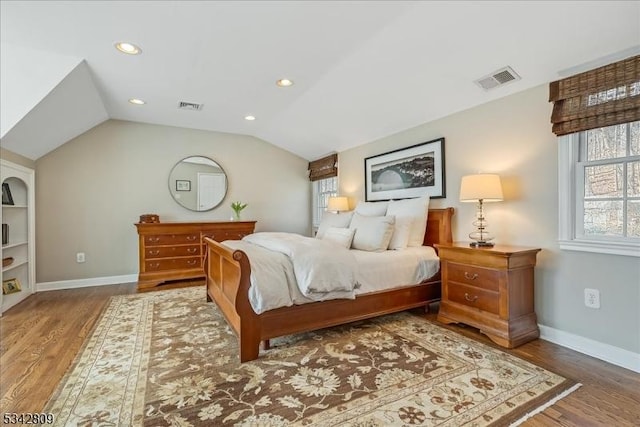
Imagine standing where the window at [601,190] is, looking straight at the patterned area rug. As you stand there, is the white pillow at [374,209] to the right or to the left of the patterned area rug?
right

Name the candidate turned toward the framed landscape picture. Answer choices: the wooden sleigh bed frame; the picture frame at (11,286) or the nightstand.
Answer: the picture frame

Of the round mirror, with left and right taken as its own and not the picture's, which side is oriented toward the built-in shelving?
right

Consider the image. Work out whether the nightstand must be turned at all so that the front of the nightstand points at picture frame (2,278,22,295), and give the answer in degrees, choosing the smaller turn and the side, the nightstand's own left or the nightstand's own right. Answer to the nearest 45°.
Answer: approximately 45° to the nightstand's own right

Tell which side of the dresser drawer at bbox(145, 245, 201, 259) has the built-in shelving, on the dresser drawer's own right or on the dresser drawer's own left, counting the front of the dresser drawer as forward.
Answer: on the dresser drawer's own right

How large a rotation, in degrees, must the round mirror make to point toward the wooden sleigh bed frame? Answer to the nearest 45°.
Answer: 0° — it already faces it

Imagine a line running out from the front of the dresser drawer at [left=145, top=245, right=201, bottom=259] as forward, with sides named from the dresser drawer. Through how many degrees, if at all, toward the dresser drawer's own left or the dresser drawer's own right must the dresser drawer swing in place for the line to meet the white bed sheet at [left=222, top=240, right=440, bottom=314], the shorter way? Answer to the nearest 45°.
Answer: approximately 45° to the dresser drawer's own left

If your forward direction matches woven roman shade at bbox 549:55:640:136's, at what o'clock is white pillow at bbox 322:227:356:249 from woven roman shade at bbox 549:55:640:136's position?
The white pillow is roughly at 1 o'clock from the woven roman shade.

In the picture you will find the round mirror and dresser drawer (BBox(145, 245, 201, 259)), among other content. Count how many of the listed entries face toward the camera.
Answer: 2

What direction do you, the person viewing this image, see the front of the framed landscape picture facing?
facing the viewer and to the left of the viewer

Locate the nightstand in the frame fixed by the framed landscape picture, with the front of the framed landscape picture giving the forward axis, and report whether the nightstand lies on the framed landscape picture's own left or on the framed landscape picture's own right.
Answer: on the framed landscape picture's own left

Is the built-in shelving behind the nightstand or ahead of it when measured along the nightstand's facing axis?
ahead

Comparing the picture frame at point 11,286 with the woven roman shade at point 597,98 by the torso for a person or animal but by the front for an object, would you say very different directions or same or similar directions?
very different directions

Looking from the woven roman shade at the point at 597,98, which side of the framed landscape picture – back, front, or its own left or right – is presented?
left

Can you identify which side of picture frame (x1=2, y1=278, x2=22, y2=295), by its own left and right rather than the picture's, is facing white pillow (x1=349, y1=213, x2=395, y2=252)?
front

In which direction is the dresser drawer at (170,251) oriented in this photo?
toward the camera

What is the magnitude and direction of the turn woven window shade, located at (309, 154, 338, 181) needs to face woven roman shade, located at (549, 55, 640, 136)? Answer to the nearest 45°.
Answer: approximately 90° to its left

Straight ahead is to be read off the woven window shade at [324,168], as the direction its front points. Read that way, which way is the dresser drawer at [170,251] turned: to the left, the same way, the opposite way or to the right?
to the left

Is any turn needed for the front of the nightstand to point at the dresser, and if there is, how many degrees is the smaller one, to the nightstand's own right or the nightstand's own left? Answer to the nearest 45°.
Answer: approximately 45° to the nightstand's own right
